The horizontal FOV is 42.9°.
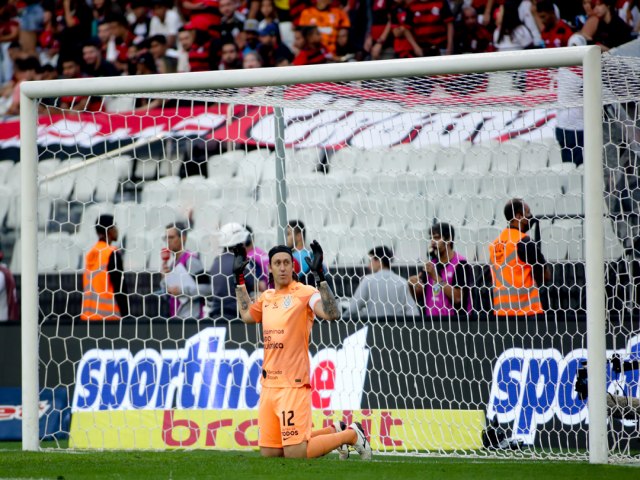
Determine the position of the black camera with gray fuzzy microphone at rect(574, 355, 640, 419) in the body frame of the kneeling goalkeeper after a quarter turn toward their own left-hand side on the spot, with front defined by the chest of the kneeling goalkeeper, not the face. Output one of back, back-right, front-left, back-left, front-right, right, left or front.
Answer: front-left

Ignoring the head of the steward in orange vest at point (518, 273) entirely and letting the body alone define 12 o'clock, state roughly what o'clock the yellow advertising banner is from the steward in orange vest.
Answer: The yellow advertising banner is roughly at 7 o'clock from the steward in orange vest.

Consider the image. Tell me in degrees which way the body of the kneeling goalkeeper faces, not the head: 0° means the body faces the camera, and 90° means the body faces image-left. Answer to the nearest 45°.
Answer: approximately 45°

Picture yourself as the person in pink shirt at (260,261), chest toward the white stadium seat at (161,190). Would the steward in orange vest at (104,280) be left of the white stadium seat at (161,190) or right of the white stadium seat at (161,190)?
left

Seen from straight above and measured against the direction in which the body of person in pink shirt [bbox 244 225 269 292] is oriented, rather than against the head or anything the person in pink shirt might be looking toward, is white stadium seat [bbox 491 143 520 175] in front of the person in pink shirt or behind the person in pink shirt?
behind

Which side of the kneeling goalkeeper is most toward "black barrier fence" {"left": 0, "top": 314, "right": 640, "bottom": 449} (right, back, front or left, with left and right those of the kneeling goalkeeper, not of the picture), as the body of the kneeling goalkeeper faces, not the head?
back
